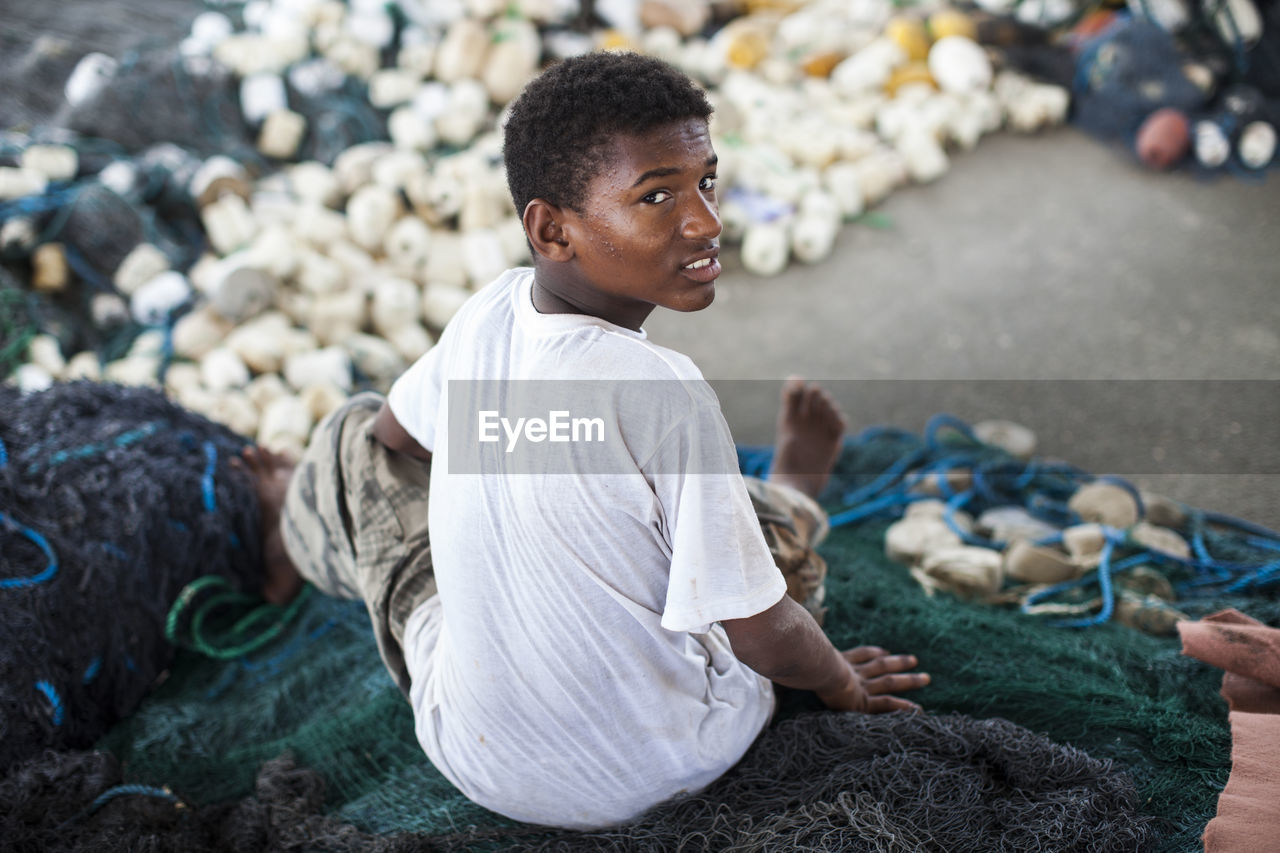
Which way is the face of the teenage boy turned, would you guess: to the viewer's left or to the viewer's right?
to the viewer's right

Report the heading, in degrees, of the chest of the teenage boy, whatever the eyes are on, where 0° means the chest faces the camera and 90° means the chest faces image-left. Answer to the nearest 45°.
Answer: approximately 180°

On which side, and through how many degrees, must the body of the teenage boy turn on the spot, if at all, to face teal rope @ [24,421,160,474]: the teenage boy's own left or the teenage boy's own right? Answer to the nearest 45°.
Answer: approximately 45° to the teenage boy's own left

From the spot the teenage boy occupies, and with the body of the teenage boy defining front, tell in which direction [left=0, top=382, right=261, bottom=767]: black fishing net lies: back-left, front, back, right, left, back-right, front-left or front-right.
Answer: front-left

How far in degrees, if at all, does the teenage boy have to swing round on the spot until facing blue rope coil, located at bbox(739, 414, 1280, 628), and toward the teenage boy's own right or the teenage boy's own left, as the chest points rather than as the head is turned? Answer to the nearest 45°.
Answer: approximately 45° to the teenage boy's own right

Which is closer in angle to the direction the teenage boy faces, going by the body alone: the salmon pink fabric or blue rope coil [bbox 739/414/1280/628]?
the blue rope coil

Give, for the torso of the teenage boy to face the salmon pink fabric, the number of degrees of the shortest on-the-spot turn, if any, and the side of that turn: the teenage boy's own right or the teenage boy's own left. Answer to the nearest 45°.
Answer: approximately 90° to the teenage boy's own right
